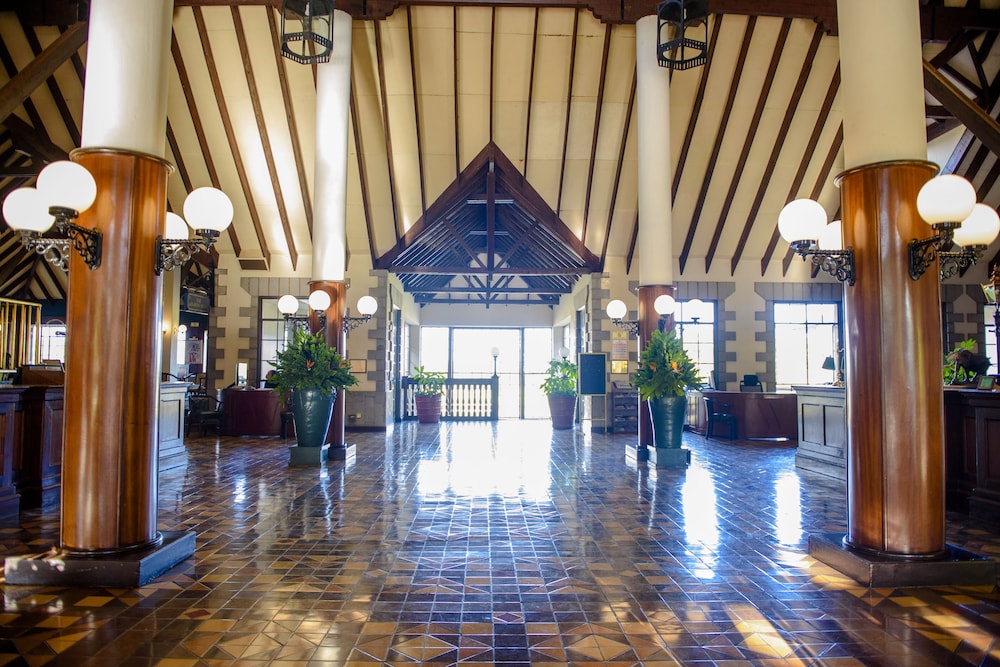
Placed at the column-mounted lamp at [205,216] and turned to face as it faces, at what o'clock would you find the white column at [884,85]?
The white column is roughly at 1 o'clock from the column-mounted lamp.

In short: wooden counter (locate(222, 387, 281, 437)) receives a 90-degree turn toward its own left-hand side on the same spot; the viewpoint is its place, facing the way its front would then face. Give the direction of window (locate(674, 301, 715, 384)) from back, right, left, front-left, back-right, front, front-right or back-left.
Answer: front

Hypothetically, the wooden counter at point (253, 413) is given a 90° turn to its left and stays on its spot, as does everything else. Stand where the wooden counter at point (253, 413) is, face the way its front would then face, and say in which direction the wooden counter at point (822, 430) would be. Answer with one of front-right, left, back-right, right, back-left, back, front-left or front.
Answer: front-right

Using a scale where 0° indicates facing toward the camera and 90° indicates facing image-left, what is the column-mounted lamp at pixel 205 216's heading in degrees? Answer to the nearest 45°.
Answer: approximately 270°

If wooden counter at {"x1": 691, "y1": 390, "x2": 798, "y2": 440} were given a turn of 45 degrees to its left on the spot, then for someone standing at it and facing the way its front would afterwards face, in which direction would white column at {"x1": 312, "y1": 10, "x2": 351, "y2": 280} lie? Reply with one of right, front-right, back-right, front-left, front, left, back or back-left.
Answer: right

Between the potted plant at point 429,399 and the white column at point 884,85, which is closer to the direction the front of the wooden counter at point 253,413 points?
the white column

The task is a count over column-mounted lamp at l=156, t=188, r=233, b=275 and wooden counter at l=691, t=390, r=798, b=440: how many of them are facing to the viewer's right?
1

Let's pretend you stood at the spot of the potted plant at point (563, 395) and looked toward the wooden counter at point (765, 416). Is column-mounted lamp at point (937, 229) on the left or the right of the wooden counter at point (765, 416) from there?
right

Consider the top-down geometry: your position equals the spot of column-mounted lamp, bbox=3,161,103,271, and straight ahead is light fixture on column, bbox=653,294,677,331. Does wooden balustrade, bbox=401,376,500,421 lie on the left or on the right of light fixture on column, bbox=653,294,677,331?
left
